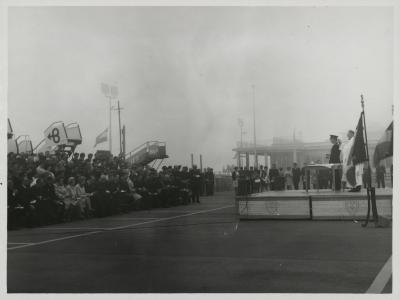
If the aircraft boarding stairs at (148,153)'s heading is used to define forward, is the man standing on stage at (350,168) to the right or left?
on its right
